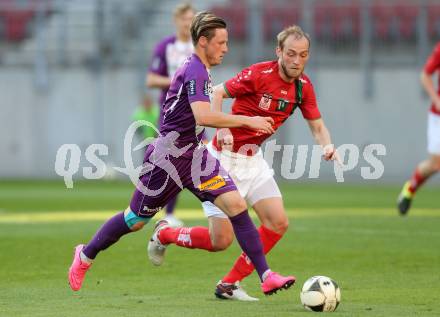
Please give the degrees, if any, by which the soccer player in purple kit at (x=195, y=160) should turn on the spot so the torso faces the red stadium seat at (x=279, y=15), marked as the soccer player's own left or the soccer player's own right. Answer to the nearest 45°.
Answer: approximately 90° to the soccer player's own left

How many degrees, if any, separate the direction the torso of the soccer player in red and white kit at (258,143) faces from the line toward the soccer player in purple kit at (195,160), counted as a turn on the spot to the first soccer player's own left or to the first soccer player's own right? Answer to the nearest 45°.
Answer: approximately 90° to the first soccer player's own right

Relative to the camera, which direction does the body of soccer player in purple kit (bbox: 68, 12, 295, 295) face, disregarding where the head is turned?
to the viewer's right

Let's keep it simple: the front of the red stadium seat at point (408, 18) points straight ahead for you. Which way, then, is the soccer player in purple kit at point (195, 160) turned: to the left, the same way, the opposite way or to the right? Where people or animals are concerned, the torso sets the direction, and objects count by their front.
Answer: to the left

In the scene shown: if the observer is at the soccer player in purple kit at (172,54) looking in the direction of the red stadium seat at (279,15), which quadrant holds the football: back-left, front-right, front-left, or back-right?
back-right

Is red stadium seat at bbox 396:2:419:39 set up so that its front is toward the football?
yes

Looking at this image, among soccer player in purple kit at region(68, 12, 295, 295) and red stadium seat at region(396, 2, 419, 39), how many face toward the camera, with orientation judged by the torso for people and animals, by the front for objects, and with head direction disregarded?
1

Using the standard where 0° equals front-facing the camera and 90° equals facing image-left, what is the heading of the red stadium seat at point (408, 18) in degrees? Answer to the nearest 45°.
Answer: approximately 0°

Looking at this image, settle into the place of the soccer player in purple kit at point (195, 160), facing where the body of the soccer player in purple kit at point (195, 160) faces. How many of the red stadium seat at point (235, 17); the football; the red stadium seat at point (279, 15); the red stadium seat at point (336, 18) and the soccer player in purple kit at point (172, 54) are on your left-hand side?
4
